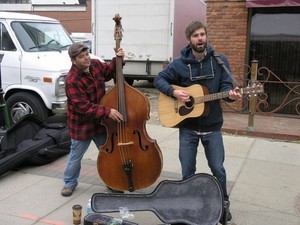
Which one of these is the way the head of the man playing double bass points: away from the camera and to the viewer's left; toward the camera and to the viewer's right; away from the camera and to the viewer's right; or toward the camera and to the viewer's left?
toward the camera and to the viewer's right

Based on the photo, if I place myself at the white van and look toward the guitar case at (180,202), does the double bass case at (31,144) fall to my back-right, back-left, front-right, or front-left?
front-right

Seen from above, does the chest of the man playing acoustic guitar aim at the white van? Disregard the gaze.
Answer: no

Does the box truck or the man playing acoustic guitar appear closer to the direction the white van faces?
the man playing acoustic guitar

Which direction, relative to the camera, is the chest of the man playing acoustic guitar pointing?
toward the camera

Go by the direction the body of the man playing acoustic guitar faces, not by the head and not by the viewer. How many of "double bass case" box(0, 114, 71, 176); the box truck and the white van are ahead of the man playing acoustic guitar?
0

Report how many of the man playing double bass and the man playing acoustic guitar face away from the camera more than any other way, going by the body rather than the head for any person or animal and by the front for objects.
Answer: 0

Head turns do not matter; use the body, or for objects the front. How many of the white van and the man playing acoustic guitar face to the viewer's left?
0

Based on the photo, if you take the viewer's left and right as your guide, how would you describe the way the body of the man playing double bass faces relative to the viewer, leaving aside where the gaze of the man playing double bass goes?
facing the viewer and to the right of the viewer

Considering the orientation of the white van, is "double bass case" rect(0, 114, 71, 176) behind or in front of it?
in front

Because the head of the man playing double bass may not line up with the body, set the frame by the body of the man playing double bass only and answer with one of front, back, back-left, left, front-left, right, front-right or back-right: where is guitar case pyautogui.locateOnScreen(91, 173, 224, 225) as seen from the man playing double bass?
front
